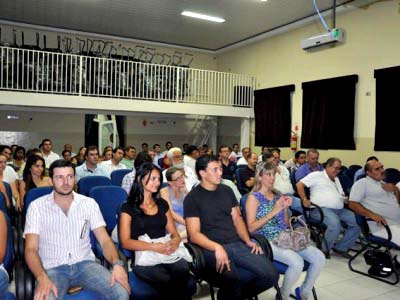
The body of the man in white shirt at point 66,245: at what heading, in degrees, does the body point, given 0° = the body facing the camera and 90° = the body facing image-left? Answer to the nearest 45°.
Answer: approximately 0°

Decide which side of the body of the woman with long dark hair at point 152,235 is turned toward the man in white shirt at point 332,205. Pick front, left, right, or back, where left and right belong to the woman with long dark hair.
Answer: left

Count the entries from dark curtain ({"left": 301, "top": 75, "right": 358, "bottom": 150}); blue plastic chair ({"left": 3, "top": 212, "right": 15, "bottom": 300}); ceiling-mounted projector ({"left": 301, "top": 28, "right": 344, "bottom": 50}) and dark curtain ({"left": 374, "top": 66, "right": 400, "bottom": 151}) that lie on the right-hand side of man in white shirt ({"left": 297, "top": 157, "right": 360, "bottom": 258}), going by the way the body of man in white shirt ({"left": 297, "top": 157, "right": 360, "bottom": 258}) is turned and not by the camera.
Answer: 1

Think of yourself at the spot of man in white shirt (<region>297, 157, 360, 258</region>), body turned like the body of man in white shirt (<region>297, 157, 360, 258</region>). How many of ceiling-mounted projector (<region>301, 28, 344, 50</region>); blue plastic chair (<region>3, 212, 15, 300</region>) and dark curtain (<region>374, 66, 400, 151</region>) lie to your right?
1

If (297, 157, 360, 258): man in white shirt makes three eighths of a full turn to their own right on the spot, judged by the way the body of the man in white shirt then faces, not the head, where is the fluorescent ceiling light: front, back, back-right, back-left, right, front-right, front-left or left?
front-right

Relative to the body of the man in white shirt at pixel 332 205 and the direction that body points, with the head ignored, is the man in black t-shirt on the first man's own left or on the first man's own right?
on the first man's own right

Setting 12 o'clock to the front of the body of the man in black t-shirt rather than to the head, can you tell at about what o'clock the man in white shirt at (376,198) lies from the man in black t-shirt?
The man in white shirt is roughly at 9 o'clock from the man in black t-shirt.

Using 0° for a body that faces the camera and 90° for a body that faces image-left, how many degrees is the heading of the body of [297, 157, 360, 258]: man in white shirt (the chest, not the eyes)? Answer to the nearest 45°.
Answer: approximately 315°

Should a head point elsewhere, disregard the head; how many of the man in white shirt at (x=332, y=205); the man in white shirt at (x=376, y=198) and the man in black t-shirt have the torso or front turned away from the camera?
0

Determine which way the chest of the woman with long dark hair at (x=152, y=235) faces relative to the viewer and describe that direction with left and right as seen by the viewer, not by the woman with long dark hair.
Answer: facing the viewer and to the right of the viewer

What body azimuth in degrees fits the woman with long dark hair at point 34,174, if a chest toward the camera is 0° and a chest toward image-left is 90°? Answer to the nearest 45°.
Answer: approximately 315°

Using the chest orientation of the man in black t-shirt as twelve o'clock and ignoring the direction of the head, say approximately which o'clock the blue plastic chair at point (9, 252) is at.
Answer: The blue plastic chair is roughly at 4 o'clock from the man in black t-shirt.

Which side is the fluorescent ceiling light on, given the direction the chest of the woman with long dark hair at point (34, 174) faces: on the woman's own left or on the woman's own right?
on the woman's own left

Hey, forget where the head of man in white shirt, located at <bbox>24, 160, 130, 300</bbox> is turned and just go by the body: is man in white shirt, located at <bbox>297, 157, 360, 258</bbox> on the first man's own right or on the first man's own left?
on the first man's own left
